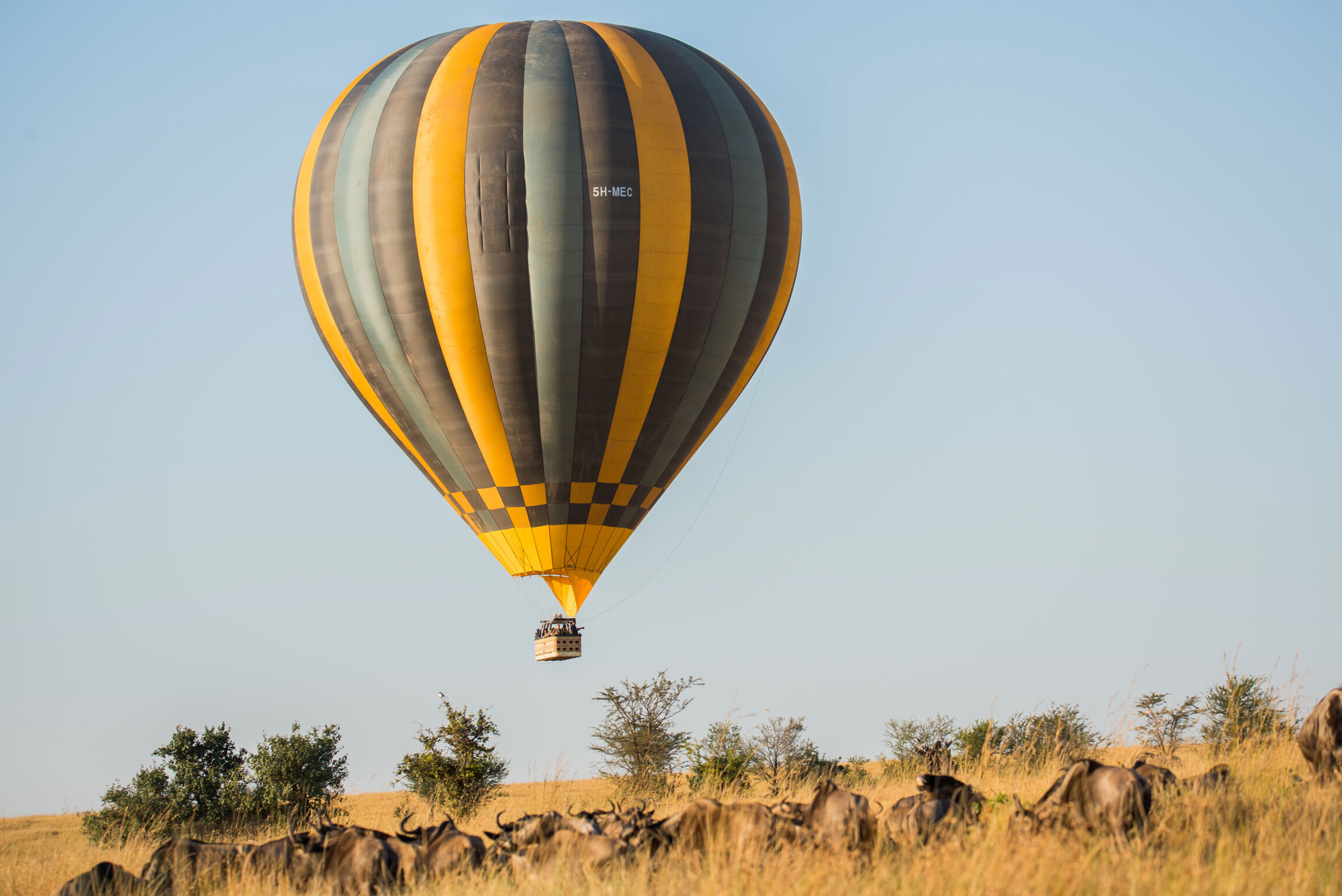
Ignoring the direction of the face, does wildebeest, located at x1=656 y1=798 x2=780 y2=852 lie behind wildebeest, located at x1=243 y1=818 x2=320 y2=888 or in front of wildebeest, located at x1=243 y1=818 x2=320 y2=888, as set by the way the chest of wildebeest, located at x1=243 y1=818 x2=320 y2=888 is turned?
in front

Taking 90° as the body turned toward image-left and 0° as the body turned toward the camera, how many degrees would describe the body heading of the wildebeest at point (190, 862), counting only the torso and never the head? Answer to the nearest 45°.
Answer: approximately 90°

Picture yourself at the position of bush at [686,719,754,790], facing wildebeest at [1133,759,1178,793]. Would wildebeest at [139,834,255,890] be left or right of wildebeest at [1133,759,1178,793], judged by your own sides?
right

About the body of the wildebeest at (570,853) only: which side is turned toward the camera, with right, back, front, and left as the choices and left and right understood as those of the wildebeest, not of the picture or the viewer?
left

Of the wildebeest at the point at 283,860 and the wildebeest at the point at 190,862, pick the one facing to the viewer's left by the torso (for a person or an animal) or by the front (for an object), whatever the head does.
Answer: the wildebeest at the point at 190,862

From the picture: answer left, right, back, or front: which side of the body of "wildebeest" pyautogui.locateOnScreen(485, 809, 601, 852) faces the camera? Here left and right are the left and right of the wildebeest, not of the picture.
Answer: left

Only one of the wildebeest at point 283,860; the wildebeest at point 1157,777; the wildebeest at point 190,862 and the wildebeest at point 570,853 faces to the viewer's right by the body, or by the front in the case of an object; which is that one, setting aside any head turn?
the wildebeest at point 283,860
